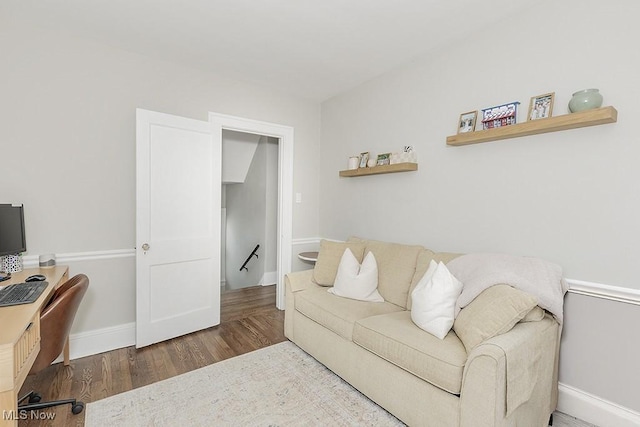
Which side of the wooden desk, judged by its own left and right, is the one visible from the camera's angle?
right

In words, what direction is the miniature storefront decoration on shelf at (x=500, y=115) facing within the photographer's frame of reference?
facing the viewer and to the left of the viewer

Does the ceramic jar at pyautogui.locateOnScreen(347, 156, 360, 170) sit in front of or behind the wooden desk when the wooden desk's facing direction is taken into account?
in front

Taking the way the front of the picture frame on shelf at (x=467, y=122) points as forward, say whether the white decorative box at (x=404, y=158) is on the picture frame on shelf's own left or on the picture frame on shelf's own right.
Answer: on the picture frame on shelf's own right

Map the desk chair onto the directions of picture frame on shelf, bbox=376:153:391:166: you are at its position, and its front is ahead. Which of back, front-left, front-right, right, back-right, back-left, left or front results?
front

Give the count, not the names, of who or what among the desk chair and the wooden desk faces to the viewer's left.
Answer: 1

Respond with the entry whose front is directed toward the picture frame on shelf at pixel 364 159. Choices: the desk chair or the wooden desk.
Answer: the wooden desk

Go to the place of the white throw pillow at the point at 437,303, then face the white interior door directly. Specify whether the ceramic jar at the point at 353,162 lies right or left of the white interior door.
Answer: right
